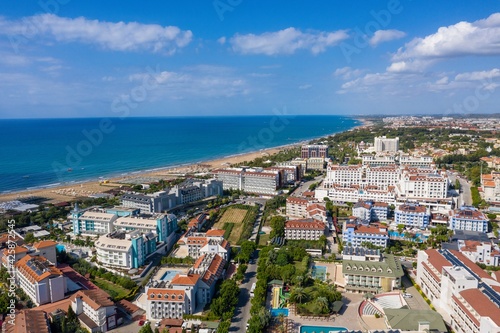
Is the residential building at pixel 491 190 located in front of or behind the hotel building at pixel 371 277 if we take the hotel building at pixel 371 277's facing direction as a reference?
behind

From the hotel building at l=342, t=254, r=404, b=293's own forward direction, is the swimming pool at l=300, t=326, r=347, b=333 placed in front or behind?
in front

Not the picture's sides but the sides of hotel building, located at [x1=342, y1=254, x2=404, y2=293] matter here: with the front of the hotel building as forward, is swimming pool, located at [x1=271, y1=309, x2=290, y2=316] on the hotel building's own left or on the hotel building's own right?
on the hotel building's own right

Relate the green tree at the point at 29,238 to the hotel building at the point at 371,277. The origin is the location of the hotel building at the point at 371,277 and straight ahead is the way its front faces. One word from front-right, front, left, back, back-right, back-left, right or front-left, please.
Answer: right

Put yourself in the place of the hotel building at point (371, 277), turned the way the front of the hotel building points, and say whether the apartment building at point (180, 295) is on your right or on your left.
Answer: on your right

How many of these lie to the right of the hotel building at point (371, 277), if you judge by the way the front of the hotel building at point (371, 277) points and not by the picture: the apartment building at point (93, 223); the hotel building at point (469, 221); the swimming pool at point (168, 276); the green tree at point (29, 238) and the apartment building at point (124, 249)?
4

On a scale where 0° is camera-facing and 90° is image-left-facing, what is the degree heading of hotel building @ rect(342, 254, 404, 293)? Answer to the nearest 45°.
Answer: approximately 0°

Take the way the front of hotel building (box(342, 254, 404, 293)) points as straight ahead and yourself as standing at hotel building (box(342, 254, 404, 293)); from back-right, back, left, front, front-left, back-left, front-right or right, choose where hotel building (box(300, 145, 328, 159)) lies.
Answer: back

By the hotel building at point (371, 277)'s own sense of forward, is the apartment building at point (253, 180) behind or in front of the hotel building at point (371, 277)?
behind

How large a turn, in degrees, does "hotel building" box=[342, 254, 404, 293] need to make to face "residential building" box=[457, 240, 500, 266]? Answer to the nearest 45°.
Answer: approximately 135° to its left

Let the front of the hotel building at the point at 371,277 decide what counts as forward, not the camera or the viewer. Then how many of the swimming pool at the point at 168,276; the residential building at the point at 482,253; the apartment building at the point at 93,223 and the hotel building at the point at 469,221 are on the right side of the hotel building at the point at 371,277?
2

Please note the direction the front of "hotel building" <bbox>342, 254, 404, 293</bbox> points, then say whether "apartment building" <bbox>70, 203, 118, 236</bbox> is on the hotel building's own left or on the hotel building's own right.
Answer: on the hotel building's own right

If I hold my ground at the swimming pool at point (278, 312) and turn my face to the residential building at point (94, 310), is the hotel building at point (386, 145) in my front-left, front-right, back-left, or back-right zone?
back-right

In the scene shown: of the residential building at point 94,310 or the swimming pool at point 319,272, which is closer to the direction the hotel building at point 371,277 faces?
the residential building

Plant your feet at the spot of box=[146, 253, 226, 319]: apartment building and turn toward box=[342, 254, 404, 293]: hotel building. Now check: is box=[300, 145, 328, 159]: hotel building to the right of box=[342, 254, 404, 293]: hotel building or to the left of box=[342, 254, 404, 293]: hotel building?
left

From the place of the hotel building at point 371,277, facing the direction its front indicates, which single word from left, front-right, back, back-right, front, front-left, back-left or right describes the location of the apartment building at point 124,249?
right

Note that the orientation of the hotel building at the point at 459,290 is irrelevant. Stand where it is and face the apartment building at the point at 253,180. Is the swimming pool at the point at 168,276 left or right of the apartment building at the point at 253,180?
left

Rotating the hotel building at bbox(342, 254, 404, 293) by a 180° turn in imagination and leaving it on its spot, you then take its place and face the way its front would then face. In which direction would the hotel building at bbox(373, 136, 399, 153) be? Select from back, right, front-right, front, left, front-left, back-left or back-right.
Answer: front

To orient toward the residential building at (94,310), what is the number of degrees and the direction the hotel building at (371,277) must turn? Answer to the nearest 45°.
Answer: approximately 45° to its right

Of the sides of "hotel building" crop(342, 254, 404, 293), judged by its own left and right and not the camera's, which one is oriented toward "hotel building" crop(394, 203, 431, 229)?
back

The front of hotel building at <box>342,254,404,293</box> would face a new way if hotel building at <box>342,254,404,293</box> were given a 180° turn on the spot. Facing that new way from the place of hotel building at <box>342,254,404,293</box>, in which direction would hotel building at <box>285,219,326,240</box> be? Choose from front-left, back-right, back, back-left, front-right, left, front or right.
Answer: front-left
